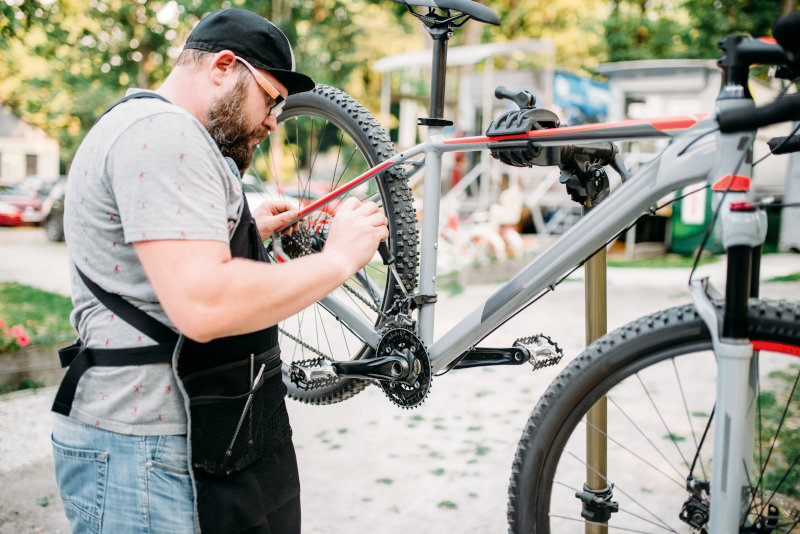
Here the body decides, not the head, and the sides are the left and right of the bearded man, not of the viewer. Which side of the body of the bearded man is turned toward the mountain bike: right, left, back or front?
front

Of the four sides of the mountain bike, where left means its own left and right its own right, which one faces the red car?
back

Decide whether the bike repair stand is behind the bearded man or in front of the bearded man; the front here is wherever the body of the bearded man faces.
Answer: in front

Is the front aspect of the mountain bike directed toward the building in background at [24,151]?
no

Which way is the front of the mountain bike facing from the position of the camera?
facing the viewer and to the right of the viewer

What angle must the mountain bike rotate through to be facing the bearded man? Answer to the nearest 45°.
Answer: approximately 135° to its right

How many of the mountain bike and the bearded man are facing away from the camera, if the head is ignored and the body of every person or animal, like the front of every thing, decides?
0

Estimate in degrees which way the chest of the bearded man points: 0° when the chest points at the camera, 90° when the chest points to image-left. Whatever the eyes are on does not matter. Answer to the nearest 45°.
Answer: approximately 270°

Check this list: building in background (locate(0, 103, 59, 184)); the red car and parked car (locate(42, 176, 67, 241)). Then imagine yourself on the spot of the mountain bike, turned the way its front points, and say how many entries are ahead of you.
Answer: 0

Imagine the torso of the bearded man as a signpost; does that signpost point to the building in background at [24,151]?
no

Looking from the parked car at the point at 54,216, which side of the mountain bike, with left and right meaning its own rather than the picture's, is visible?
back

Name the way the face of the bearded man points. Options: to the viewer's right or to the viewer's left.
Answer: to the viewer's right

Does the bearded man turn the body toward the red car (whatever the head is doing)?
no
